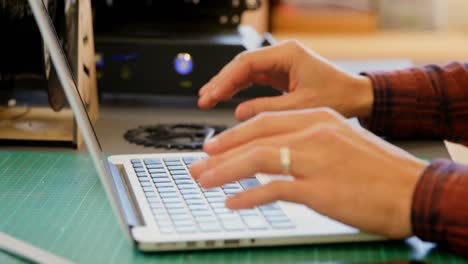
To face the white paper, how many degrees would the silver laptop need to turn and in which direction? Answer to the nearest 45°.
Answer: approximately 45° to its left

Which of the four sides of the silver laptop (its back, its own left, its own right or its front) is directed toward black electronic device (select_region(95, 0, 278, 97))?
left

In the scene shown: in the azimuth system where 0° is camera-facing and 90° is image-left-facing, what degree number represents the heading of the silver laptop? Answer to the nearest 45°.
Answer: approximately 270°

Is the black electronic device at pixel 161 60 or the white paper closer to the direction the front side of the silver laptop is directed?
the white paper
